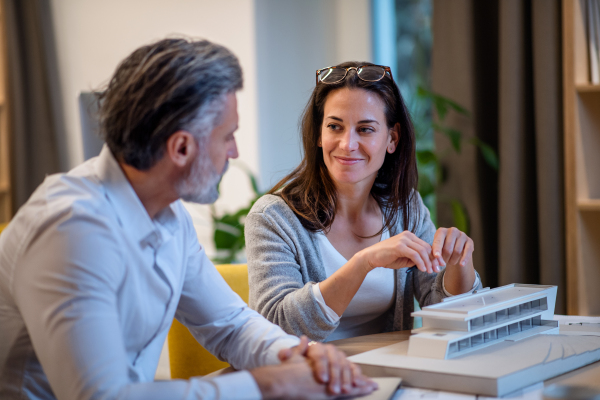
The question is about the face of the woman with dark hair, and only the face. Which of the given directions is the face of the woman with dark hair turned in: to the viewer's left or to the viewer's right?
to the viewer's left

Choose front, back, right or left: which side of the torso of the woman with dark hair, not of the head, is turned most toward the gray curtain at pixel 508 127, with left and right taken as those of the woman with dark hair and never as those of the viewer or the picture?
left

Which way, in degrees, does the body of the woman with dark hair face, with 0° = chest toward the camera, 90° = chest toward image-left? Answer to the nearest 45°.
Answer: approximately 315°

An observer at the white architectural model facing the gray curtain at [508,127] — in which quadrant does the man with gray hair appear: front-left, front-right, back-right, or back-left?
back-left

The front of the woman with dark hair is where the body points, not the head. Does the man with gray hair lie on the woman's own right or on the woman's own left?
on the woman's own right

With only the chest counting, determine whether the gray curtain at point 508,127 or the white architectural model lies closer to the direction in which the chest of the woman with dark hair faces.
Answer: the white architectural model

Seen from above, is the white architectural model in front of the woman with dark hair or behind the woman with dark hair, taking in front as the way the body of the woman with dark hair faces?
in front
